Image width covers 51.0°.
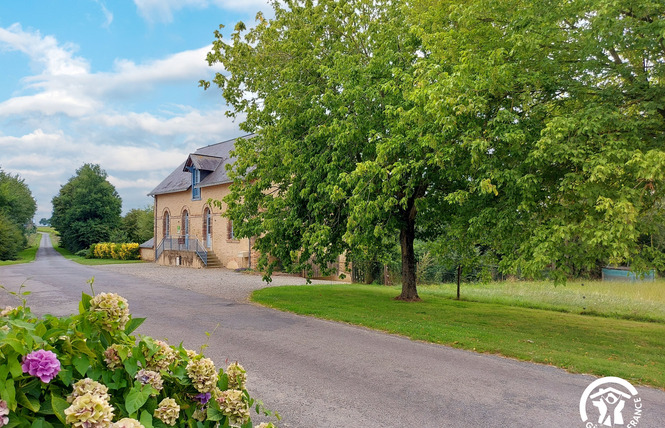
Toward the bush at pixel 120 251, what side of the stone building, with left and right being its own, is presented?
right

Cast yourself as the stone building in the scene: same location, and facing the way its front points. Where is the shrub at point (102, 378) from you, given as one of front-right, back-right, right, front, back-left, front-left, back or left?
front-left

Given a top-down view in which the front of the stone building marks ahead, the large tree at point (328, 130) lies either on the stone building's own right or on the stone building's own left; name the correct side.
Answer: on the stone building's own left

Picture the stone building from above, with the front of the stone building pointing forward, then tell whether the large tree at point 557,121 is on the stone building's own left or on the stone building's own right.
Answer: on the stone building's own left

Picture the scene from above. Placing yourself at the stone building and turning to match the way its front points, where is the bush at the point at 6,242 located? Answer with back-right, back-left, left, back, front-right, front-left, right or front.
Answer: right

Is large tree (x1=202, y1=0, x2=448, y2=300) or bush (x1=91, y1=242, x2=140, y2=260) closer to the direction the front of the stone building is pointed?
the large tree
